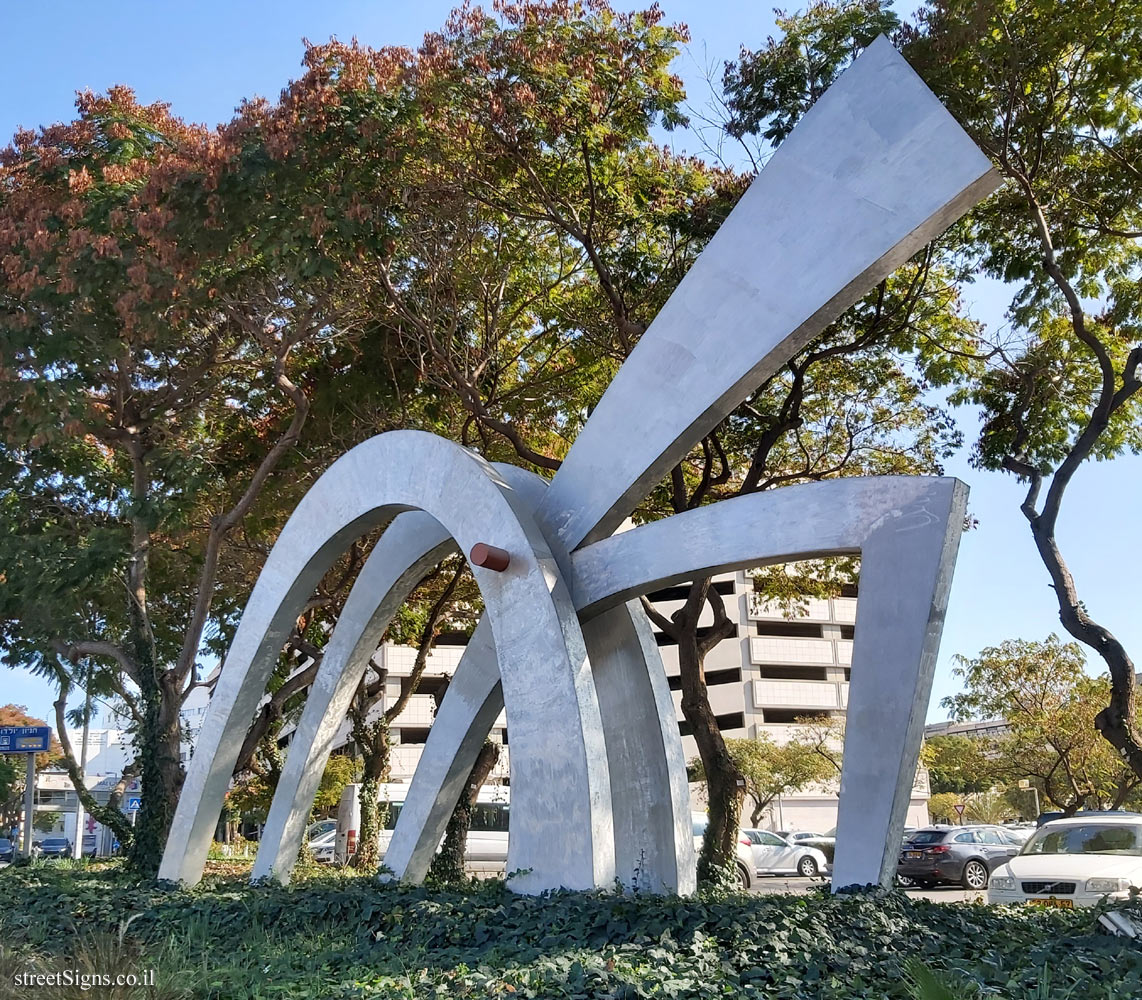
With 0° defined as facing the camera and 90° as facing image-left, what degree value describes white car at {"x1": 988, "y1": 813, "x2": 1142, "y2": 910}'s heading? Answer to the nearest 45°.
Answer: approximately 45°

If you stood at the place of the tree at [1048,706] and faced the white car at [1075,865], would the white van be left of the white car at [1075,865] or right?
right

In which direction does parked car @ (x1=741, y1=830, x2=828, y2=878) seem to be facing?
to the viewer's right

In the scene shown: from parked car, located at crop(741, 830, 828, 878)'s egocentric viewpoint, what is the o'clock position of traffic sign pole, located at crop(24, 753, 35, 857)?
The traffic sign pole is roughly at 5 o'clock from the parked car.

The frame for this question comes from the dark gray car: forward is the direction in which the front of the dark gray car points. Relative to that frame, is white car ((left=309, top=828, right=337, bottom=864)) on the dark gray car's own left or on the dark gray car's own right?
on the dark gray car's own left

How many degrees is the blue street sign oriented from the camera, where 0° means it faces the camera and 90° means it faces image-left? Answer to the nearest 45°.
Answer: approximately 0°

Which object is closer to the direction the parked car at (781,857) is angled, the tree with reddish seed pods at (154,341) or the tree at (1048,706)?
the tree

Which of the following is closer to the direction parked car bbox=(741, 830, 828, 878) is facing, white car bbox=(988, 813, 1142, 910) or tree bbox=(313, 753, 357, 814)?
the white car
